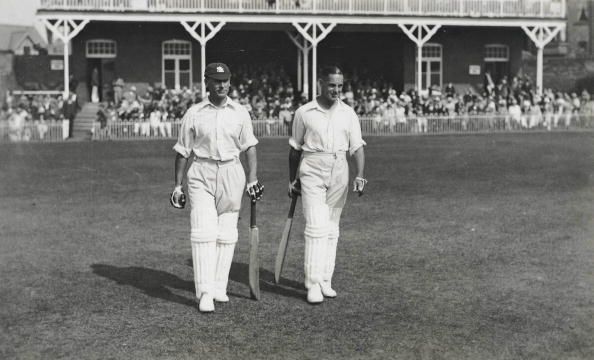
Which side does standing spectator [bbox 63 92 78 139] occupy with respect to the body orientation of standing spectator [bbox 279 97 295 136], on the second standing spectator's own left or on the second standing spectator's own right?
on the second standing spectator's own right

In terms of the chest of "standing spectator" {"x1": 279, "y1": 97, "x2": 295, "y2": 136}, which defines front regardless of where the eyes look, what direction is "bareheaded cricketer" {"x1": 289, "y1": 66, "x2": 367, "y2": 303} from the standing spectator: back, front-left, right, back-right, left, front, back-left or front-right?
front

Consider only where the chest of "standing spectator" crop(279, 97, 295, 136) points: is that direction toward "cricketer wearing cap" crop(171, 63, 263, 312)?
yes

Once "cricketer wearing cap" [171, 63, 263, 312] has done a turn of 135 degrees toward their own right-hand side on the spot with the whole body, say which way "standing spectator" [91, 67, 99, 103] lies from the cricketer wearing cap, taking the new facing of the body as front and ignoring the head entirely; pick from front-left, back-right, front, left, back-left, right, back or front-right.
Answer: front-right

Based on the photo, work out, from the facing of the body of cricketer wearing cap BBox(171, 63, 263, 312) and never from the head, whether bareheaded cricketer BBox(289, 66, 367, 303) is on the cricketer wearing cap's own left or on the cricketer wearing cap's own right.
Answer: on the cricketer wearing cap's own left

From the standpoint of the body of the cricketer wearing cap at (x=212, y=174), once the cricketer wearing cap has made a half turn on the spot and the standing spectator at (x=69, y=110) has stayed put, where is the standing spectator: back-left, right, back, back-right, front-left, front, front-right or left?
front

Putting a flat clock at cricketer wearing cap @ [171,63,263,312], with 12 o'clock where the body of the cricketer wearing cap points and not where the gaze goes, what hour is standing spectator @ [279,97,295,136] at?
The standing spectator is roughly at 6 o'clock from the cricketer wearing cap.

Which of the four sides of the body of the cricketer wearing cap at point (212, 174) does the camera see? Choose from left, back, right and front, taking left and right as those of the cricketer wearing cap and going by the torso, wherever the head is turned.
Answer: front

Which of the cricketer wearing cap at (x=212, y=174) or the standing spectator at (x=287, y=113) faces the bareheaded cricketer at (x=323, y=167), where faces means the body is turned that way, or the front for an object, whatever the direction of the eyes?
the standing spectator

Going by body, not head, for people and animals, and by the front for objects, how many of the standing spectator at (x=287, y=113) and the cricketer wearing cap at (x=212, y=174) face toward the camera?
2

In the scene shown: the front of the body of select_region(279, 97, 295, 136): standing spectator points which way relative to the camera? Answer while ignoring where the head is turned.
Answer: toward the camera

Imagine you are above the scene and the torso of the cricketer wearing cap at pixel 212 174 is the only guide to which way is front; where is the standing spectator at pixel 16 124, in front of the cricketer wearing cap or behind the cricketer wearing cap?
behind

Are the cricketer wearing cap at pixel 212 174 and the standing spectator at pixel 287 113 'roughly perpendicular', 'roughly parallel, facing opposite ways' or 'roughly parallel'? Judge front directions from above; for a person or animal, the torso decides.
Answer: roughly parallel
